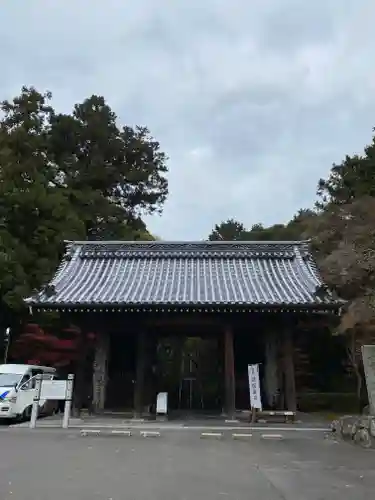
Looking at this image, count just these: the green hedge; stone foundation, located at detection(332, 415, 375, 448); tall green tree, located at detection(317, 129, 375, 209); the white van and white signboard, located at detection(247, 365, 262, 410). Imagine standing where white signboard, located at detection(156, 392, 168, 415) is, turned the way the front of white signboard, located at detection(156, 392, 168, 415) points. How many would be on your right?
1

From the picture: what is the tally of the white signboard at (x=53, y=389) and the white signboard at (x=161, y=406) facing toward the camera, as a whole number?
2

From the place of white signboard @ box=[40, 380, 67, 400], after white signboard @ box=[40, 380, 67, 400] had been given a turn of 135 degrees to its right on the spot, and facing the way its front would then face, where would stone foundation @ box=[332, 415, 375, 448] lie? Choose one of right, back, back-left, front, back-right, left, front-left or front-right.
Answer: back

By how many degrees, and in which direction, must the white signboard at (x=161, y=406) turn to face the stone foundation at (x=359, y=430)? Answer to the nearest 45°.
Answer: approximately 45° to its left

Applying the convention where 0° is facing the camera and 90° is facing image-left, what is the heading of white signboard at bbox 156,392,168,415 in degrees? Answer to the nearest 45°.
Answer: approximately 0°

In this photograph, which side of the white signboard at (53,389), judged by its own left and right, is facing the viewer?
front

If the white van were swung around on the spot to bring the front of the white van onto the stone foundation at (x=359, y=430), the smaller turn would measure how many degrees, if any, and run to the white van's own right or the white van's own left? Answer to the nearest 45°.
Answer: approximately 90° to the white van's own left

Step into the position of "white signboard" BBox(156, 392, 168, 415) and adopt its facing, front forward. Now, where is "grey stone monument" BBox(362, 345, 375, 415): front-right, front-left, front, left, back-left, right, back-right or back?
front-left

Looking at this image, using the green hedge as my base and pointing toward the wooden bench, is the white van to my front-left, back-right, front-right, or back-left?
front-right

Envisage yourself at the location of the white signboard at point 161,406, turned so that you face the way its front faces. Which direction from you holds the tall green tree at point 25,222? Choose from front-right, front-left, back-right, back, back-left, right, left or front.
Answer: back-right

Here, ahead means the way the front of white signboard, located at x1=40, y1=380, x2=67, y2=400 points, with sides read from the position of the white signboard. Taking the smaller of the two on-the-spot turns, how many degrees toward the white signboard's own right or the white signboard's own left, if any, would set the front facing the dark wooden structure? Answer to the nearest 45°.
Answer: approximately 90° to the white signboard's own left

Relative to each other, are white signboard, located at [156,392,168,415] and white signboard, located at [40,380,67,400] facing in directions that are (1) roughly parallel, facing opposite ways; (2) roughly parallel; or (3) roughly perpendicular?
roughly parallel
